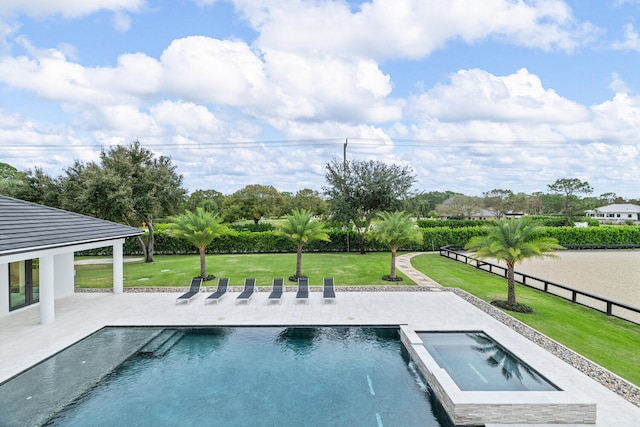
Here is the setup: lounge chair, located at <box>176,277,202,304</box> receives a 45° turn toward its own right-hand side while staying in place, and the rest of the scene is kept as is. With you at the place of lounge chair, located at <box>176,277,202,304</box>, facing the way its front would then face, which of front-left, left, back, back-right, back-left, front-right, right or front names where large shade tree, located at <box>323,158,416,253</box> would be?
back-right

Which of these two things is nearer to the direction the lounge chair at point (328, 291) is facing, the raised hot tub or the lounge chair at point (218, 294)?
the raised hot tub

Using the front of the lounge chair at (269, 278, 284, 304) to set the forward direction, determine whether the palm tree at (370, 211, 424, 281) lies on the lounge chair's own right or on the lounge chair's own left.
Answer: on the lounge chair's own left

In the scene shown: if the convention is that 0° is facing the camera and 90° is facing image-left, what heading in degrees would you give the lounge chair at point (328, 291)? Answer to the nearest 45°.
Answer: approximately 0°

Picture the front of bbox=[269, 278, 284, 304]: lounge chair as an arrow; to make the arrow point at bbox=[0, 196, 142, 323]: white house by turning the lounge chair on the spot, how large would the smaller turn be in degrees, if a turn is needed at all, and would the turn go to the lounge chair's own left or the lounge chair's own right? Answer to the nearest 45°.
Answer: approximately 90° to the lounge chair's own right

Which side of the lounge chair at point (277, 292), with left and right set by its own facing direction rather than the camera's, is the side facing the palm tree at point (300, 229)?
back

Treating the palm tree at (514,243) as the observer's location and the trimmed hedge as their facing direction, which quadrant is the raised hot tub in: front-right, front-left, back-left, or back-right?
back-left

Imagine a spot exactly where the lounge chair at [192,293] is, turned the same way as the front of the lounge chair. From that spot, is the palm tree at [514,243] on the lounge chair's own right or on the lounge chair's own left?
on the lounge chair's own left

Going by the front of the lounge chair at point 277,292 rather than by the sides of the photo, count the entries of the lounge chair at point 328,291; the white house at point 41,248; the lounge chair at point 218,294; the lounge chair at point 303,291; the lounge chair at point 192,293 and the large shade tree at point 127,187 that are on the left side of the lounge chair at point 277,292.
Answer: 2

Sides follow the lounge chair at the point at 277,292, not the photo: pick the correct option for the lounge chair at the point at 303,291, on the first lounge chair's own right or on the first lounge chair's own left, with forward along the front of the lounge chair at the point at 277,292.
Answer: on the first lounge chair's own left

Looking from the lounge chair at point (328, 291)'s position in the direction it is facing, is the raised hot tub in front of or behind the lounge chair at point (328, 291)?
in front

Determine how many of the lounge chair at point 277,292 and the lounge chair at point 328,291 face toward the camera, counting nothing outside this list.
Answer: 2

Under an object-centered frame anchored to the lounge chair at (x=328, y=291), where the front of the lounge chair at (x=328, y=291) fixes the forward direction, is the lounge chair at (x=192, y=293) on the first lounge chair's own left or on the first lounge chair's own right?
on the first lounge chair's own right

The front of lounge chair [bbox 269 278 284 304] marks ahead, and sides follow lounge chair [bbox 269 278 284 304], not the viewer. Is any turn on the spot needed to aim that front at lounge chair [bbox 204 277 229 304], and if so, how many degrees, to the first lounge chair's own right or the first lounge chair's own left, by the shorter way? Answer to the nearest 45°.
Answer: approximately 90° to the first lounge chair's own right

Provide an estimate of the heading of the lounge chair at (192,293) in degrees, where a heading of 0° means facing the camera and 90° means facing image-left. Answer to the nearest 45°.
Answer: approximately 45°

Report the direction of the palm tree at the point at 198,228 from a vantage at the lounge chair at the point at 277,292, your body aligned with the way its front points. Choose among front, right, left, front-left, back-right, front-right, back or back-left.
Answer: back-right
